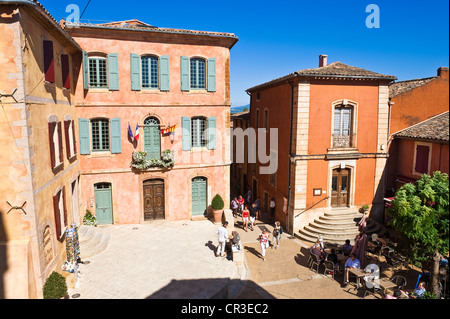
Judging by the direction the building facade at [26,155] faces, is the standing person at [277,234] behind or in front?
in front

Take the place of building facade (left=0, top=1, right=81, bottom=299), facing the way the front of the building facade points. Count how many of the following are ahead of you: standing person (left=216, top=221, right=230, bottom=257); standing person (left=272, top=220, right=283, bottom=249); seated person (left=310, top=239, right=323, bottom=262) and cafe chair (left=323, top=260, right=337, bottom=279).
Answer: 4

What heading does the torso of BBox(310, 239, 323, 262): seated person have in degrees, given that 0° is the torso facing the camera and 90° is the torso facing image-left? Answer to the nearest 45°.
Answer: approximately 270°

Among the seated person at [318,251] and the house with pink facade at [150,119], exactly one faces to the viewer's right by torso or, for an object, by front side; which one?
the seated person

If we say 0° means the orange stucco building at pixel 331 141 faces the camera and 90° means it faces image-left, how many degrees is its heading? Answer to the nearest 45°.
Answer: approximately 0°

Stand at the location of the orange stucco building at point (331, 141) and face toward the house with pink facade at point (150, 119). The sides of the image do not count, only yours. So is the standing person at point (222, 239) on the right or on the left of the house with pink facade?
left

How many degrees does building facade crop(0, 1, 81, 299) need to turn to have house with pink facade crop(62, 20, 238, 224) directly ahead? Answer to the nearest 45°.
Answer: approximately 45° to its left

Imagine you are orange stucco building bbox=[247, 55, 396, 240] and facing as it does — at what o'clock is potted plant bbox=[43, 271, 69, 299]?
The potted plant is roughly at 1 o'clock from the orange stucco building.

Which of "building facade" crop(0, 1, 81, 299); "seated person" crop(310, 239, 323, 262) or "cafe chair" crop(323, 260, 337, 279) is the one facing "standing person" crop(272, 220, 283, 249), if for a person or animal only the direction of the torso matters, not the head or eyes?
the building facade
